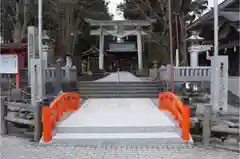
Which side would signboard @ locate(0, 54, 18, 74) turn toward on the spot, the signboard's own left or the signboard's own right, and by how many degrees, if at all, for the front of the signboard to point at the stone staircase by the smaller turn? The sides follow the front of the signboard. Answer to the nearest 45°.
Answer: approximately 135° to the signboard's own left

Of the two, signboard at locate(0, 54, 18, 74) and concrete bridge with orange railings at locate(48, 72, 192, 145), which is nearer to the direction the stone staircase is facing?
the concrete bridge with orange railings

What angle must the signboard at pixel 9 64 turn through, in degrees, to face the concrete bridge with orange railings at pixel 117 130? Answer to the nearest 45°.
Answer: approximately 45° to its left

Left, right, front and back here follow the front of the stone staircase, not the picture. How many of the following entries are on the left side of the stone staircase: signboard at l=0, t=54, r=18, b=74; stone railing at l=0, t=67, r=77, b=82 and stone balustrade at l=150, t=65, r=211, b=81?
1

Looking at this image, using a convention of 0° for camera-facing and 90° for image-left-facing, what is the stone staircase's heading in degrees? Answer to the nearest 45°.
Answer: approximately 0°

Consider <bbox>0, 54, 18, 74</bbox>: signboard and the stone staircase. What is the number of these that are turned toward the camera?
2

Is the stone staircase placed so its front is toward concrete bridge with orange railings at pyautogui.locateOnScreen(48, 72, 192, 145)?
yes

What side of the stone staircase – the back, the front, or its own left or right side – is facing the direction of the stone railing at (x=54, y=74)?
right
